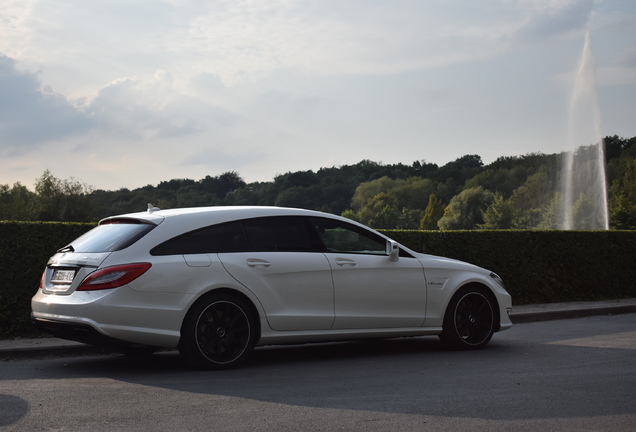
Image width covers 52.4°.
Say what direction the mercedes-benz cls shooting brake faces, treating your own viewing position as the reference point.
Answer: facing away from the viewer and to the right of the viewer

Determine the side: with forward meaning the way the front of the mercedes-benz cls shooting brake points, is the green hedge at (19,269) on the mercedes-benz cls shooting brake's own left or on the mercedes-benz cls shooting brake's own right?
on the mercedes-benz cls shooting brake's own left
